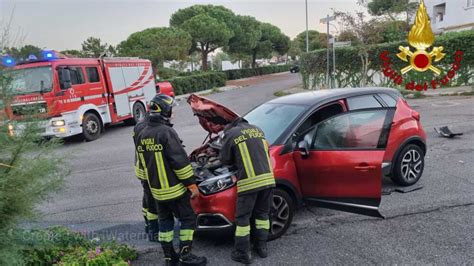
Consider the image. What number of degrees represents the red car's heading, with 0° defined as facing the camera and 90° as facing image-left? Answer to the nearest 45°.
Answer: approximately 45°

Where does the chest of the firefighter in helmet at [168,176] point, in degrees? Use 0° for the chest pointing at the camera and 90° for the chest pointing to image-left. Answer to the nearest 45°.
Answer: approximately 225°

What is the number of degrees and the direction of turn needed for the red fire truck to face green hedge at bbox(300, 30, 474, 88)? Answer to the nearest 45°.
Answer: approximately 135° to its left

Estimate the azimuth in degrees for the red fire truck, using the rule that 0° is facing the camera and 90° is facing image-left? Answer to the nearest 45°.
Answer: approximately 45°

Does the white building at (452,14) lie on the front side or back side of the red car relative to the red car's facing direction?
on the back side

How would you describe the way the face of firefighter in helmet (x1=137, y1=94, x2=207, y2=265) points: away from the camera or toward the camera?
away from the camera

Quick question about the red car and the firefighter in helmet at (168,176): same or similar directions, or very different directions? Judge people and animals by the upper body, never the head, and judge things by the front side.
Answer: very different directions

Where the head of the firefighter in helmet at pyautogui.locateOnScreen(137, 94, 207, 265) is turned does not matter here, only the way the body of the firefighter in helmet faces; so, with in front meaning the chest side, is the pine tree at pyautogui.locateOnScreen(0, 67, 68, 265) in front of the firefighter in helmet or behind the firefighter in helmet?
behind

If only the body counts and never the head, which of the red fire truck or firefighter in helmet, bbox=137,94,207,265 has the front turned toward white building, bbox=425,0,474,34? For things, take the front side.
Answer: the firefighter in helmet

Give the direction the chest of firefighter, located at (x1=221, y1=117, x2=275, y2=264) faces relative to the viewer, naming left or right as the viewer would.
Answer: facing away from the viewer and to the left of the viewer
